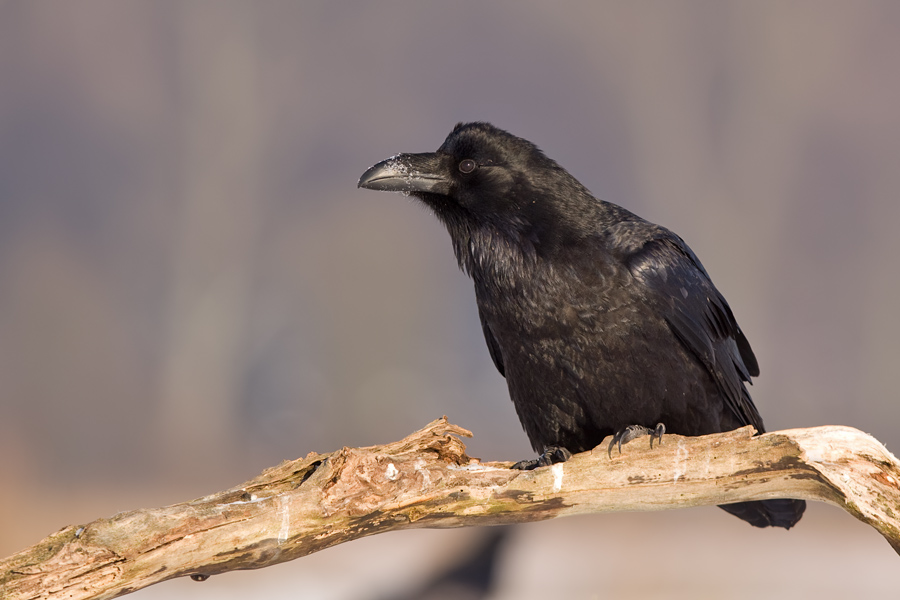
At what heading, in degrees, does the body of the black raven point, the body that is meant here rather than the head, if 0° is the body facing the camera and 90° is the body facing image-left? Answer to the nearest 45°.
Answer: approximately 45°
